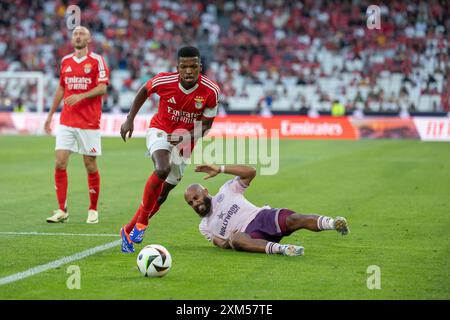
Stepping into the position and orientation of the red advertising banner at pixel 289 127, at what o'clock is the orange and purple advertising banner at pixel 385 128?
the orange and purple advertising banner at pixel 385 128 is roughly at 9 o'clock from the red advertising banner at pixel 289 127.

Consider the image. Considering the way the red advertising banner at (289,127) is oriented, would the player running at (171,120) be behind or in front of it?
in front

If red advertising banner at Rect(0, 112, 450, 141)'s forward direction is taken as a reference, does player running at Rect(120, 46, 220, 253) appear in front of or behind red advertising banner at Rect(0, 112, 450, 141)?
in front

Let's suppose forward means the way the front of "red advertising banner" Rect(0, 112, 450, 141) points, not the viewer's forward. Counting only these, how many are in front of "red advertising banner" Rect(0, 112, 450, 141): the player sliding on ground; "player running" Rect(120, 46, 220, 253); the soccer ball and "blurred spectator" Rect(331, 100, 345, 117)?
3

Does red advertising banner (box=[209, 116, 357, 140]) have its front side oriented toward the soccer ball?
yes

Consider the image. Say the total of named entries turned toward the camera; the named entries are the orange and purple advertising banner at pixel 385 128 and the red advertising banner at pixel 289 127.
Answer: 2

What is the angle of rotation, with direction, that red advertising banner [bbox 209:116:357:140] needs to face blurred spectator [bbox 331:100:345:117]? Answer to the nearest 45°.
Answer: approximately 135° to its left

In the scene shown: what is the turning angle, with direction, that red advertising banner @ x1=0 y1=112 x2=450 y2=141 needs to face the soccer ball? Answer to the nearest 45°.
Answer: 0° — it already faces it

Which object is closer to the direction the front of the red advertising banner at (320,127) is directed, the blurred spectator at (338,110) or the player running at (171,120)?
the player running
